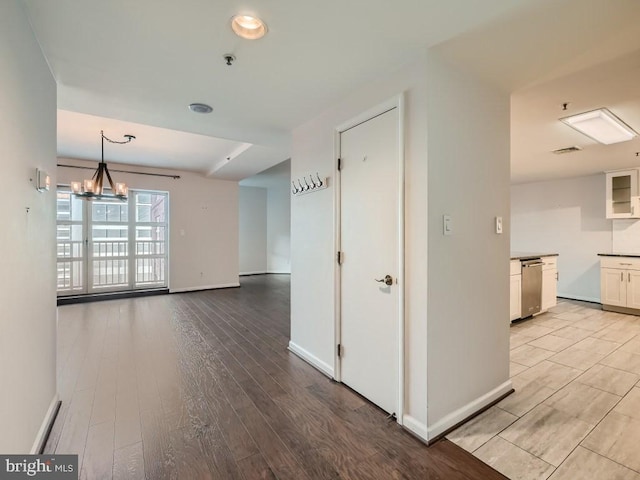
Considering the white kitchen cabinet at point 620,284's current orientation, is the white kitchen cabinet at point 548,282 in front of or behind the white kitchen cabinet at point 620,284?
in front

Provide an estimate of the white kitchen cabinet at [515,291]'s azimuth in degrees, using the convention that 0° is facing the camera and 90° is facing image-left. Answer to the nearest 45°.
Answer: approximately 315°

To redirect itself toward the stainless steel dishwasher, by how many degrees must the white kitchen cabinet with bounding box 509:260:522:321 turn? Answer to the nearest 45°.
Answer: approximately 90° to its left

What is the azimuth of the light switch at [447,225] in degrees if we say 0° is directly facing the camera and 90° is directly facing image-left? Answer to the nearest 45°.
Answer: approximately 315°

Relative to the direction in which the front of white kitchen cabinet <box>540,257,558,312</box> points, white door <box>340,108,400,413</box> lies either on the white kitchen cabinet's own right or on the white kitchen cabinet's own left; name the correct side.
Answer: on the white kitchen cabinet's own right

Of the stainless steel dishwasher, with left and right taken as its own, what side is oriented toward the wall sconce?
right

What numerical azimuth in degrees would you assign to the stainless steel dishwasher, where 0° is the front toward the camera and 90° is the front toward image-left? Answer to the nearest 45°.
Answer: approximately 315°

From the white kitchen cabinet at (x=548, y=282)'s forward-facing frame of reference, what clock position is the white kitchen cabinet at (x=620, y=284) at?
the white kitchen cabinet at (x=620, y=284) is roughly at 9 o'clock from the white kitchen cabinet at (x=548, y=282).

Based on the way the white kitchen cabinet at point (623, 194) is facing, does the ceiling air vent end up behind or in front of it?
in front

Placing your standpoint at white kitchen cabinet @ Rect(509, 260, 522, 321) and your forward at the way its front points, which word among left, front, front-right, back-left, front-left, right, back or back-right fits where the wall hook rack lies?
right

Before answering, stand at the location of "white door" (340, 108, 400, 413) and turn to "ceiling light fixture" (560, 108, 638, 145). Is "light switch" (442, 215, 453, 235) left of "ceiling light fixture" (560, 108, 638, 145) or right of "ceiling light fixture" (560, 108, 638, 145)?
right
